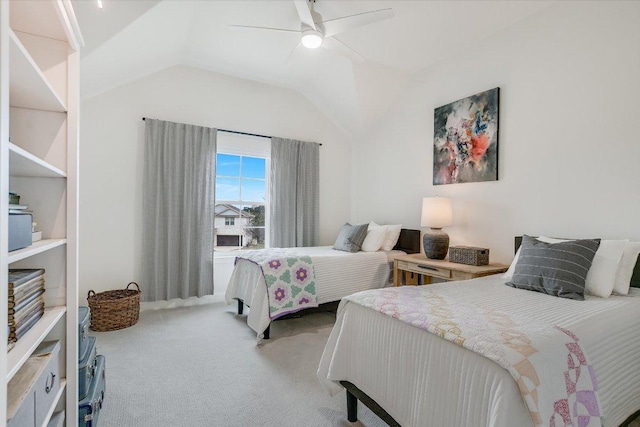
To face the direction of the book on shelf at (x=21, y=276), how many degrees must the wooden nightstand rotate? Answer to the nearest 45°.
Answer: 0° — it already faces it

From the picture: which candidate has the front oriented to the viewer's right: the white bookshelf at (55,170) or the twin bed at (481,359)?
the white bookshelf

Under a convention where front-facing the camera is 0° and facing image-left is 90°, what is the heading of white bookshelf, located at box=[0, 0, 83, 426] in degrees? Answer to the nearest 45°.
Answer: approximately 270°

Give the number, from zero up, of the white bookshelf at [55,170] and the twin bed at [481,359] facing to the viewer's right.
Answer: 1

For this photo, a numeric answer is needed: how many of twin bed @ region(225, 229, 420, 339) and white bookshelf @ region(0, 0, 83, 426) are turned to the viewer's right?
1

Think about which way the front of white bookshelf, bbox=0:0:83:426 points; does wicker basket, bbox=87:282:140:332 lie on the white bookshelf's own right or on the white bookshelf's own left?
on the white bookshelf's own left

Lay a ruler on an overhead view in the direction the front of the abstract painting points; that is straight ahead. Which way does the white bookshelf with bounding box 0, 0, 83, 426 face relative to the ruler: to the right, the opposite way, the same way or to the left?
the opposite way
